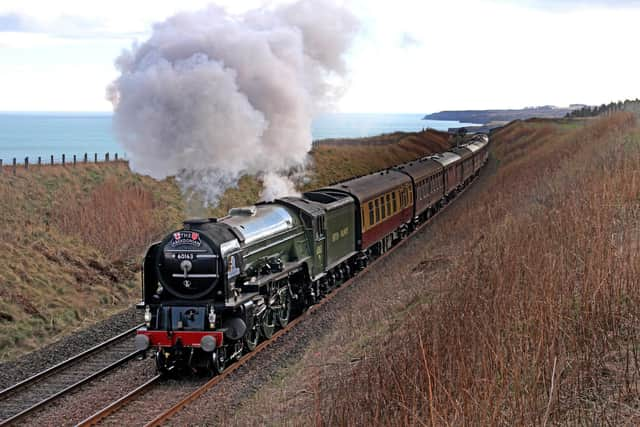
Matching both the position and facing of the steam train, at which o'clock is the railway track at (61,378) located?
The railway track is roughly at 1 o'clock from the steam train.

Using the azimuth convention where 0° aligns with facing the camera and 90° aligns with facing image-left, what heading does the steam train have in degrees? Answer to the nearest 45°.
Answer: approximately 45°
